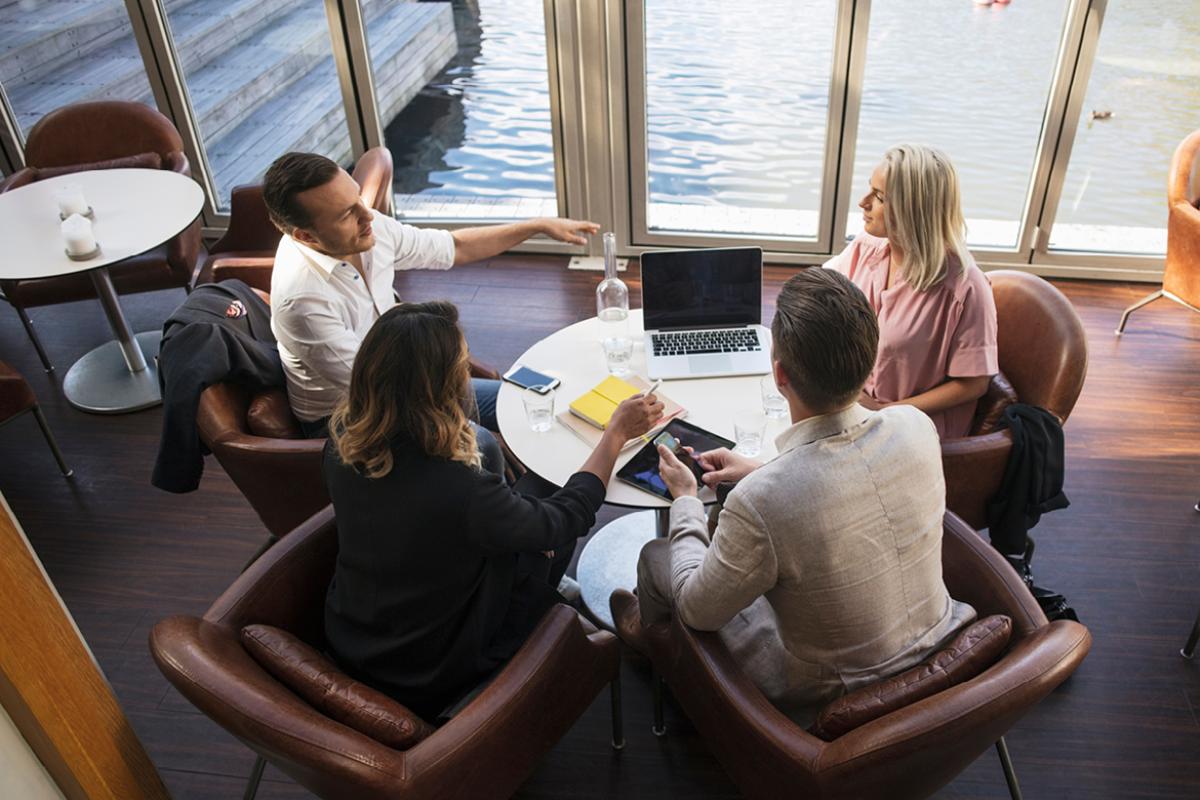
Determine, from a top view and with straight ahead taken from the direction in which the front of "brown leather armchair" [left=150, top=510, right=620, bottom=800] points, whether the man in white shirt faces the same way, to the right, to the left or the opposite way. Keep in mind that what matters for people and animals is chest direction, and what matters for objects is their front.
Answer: to the right

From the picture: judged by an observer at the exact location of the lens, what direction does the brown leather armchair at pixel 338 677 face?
facing away from the viewer and to the right of the viewer

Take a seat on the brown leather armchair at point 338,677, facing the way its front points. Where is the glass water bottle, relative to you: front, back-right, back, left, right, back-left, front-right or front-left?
front

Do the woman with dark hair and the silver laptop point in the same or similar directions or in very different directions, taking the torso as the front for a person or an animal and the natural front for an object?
very different directions

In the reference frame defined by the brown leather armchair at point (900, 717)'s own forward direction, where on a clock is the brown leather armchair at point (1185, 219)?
the brown leather armchair at point (1185, 219) is roughly at 2 o'clock from the brown leather armchair at point (900, 717).

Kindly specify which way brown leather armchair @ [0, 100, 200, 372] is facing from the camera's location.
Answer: facing the viewer

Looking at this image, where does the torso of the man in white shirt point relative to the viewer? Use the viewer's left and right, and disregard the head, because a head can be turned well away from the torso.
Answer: facing the viewer and to the right of the viewer

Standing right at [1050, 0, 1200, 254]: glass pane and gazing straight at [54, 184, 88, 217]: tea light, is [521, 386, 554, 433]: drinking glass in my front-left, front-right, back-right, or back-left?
front-left

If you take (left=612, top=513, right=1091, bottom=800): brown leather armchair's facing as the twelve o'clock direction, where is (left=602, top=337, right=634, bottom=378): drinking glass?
The drinking glass is roughly at 12 o'clock from the brown leather armchair.

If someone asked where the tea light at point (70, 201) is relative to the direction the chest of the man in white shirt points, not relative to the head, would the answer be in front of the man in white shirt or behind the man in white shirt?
behind

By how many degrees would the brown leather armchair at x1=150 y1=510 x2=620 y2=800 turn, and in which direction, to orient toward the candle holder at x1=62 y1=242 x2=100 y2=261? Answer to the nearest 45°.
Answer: approximately 45° to its left

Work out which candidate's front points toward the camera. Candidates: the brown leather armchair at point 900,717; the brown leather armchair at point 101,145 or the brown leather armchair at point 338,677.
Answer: the brown leather armchair at point 101,145

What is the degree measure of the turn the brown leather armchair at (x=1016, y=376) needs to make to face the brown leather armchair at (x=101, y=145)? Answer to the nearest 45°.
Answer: approximately 45° to its right

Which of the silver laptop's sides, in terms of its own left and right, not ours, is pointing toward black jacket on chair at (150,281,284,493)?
right

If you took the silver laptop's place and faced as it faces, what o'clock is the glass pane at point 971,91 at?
The glass pane is roughly at 7 o'clock from the silver laptop.

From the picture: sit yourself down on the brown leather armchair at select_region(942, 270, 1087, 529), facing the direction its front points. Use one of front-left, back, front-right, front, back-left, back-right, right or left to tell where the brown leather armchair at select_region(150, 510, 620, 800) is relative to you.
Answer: front

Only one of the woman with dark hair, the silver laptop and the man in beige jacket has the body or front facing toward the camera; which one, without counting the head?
the silver laptop

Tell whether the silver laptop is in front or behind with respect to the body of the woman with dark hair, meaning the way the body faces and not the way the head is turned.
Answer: in front

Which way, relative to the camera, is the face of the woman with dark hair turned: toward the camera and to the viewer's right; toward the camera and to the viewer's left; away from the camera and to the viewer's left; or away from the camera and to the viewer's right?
away from the camera and to the viewer's right

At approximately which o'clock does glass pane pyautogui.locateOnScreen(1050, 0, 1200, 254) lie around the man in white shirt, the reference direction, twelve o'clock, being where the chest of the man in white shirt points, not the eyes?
The glass pane is roughly at 10 o'clock from the man in white shirt.

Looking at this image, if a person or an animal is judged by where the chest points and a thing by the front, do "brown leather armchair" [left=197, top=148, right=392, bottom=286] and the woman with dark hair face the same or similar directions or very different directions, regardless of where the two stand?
very different directions

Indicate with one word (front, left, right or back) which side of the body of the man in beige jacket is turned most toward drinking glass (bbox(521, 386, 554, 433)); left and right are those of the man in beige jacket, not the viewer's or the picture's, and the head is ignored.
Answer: front

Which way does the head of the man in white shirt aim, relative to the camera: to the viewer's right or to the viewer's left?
to the viewer's right

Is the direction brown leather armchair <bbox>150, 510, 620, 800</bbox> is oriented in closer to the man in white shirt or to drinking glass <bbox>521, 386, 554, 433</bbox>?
the drinking glass
